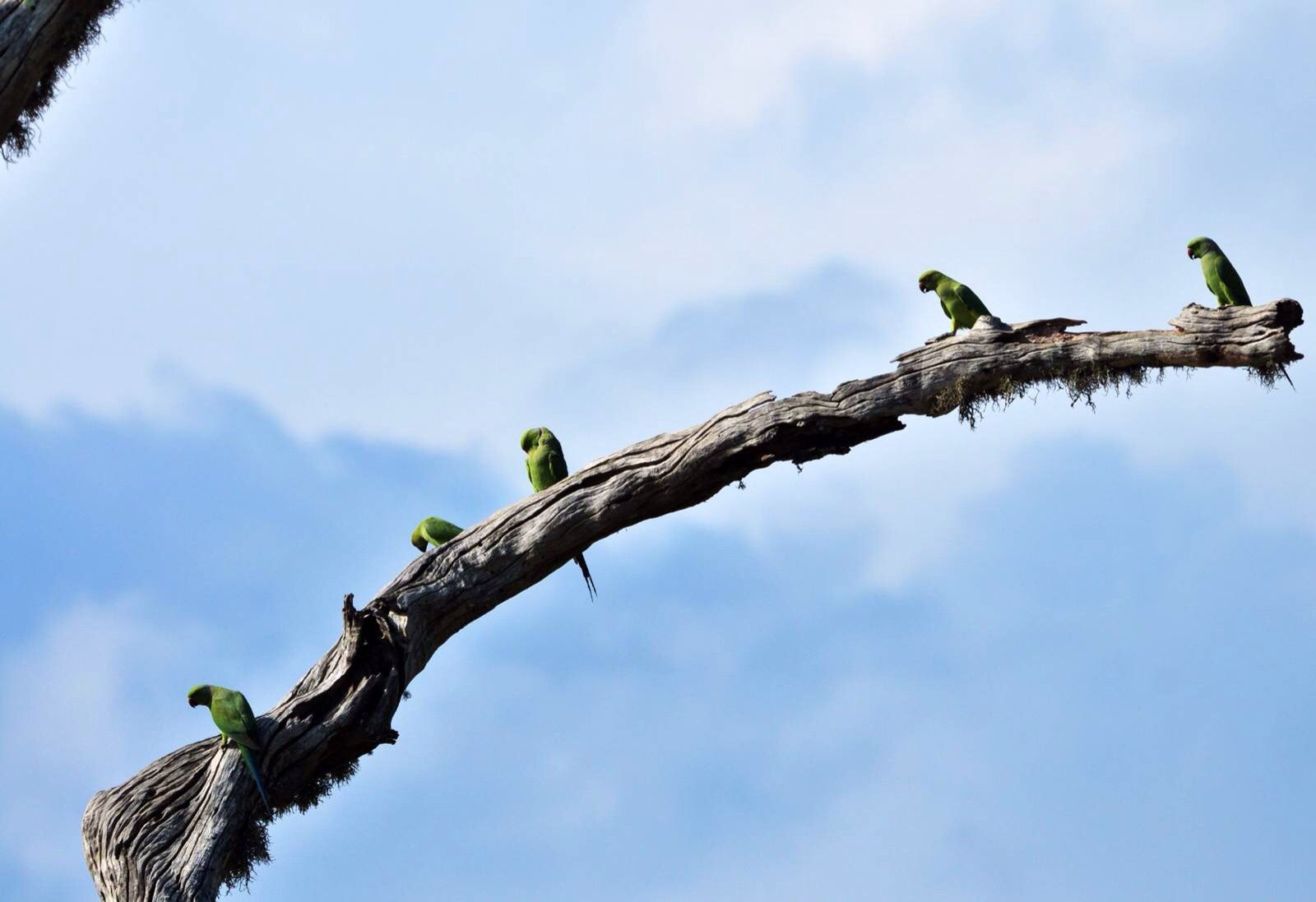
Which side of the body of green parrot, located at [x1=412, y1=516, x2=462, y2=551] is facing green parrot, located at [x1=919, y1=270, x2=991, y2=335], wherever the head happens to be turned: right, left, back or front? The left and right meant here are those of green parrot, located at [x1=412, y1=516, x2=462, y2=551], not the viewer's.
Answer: back

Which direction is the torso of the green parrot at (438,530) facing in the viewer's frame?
to the viewer's left

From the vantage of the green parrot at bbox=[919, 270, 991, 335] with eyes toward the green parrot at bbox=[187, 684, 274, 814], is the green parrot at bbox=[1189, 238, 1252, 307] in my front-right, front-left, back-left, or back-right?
back-left

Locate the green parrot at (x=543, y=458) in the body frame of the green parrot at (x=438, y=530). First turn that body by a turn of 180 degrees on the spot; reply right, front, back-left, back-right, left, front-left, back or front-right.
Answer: front

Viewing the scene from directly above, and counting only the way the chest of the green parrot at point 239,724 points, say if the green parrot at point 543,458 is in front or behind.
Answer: behind

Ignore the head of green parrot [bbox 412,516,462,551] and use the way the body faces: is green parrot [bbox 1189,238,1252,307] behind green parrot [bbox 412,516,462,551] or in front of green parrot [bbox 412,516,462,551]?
behind

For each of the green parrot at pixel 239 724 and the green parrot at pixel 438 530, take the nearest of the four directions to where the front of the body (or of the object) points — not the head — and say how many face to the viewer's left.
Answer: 2

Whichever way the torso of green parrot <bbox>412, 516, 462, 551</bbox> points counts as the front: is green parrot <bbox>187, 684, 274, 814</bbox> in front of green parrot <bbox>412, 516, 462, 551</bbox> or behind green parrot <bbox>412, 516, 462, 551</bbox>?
in front

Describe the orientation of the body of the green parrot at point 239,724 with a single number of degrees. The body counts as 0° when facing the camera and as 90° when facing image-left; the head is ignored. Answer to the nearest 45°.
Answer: approximately 90°

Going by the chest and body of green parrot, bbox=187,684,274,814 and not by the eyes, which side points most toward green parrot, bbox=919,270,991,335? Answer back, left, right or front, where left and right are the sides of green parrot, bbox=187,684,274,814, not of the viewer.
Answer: back
